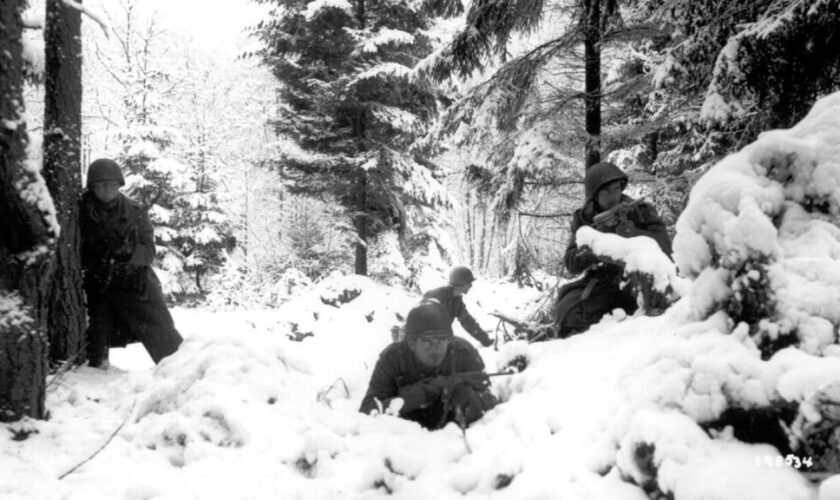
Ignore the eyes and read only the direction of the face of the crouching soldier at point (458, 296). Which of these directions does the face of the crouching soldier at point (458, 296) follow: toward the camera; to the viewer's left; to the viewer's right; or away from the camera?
to the viewer's right

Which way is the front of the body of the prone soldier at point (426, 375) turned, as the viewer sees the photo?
toward the camera

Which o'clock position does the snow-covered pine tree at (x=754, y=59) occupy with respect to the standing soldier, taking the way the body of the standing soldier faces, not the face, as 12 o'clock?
The snow-covered pine tree is roughly at 10 o'clock from the standing soldier.

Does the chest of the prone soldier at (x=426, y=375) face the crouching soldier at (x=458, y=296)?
no

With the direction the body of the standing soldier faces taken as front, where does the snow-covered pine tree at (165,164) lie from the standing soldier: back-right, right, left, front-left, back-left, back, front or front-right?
back

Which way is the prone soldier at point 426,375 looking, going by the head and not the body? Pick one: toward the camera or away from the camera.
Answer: toward the camera

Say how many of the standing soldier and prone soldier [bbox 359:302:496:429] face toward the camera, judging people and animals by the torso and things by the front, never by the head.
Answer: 2

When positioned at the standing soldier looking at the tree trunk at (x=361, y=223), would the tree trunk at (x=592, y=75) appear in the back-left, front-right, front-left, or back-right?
front-right

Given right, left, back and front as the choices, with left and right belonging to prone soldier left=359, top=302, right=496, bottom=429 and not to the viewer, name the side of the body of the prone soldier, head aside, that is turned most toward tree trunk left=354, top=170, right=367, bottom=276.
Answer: back

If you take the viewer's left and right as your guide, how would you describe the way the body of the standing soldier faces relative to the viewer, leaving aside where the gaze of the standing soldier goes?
facing the viewer

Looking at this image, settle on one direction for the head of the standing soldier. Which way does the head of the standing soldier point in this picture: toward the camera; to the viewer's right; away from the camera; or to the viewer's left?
toward the camera
